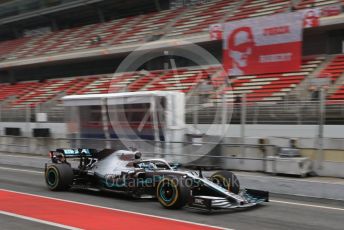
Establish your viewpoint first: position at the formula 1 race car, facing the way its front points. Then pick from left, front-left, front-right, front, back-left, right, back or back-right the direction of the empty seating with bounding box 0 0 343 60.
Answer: back-left

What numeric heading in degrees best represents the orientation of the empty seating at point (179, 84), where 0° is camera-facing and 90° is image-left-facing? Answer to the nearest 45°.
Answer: approximately 0°

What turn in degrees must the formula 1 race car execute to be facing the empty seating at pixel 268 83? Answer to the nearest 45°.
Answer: approximately 90° to its left

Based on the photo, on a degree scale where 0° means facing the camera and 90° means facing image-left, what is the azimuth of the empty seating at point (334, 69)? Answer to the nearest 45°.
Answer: approximately 0°

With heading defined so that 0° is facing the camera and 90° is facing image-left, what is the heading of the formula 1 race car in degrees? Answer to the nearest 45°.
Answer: approximately 315°

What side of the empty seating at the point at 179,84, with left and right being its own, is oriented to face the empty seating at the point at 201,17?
back

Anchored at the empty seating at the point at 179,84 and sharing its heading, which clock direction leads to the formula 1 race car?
The formula 1 race car is roughly at 12 o'clock from the empty seating.

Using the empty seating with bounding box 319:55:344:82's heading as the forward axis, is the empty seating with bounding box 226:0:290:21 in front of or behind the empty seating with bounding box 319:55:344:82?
behind
